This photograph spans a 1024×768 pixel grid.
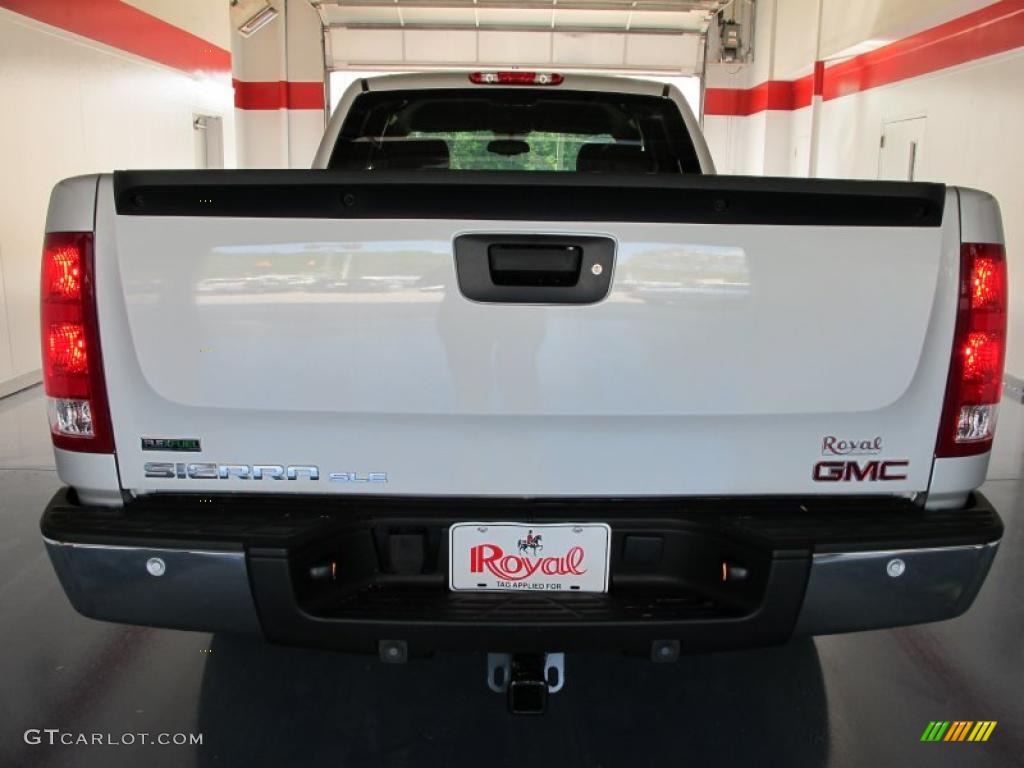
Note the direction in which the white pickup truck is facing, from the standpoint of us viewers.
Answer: facing away from the viewer

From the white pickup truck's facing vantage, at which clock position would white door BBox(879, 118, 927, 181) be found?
The white door is roughly at 1 o'clock from the white pickup truck.

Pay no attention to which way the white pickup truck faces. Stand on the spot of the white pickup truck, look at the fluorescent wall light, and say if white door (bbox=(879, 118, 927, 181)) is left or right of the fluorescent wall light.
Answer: right

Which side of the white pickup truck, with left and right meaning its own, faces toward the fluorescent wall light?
front
